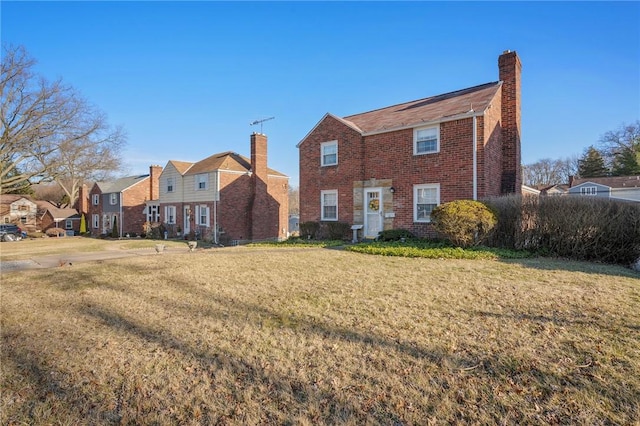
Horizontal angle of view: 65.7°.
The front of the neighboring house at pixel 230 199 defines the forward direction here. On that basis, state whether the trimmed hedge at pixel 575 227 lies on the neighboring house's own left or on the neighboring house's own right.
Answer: on the neighboring house's own left

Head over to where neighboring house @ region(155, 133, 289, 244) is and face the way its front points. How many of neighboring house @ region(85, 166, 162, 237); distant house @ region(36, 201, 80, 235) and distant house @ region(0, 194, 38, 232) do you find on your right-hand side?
3

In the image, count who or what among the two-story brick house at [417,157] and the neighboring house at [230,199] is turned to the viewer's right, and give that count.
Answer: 0

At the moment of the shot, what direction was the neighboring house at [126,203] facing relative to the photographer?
facing the viewer and to the left of the viewer

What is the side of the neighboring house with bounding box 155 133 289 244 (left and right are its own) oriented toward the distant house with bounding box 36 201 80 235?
right

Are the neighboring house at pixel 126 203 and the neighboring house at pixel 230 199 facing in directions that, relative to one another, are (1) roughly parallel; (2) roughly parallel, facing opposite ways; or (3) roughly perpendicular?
roughly parallel

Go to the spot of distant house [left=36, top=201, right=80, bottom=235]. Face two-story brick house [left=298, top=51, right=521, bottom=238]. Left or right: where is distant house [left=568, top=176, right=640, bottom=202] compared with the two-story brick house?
left

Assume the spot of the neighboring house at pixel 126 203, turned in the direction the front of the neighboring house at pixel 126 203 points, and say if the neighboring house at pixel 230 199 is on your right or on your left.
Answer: on your left

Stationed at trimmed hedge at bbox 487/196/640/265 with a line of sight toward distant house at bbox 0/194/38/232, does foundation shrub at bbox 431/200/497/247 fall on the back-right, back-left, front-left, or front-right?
front-left

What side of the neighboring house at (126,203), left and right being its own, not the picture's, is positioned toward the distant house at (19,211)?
right

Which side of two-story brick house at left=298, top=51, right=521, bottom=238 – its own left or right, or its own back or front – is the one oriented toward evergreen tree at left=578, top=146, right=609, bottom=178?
back

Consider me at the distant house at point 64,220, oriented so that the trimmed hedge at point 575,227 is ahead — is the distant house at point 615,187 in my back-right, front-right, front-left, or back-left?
front-left

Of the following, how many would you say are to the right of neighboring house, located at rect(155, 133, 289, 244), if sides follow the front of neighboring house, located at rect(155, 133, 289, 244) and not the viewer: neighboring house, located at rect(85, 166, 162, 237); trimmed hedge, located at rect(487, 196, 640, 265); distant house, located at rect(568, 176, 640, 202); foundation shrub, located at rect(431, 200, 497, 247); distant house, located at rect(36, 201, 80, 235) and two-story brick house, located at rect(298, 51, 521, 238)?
2

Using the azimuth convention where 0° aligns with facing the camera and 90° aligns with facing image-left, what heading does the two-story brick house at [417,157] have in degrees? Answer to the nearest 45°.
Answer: approximately 45°

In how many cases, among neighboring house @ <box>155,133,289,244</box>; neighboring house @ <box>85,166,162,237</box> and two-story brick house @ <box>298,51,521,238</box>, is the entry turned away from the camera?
0

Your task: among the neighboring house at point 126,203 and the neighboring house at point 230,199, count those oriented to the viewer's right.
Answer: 0
